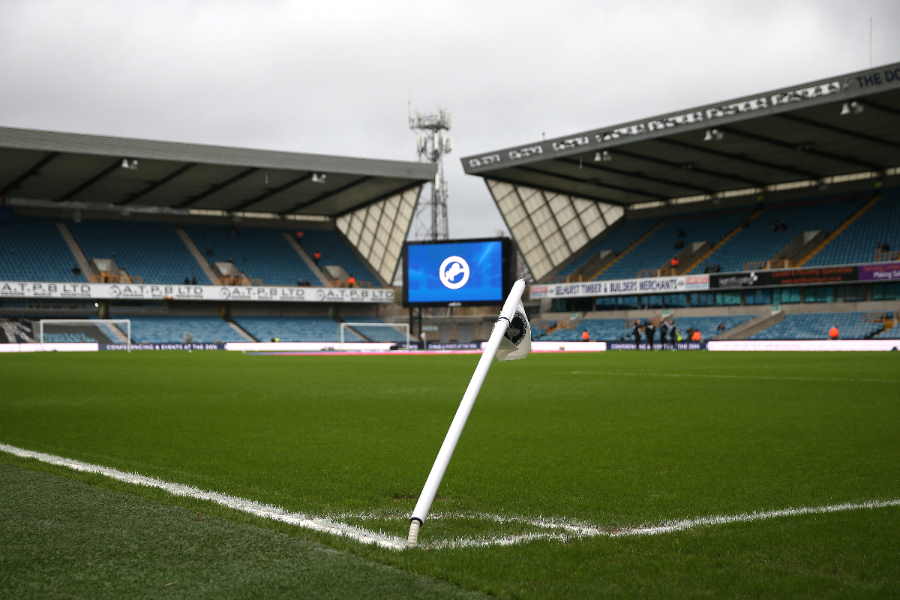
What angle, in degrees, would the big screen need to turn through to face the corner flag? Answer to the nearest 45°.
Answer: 0° — it already faces it

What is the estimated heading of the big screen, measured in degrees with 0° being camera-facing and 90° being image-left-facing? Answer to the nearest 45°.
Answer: approximately 0°
